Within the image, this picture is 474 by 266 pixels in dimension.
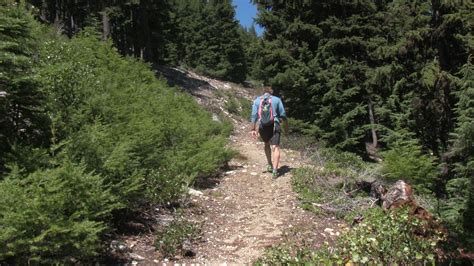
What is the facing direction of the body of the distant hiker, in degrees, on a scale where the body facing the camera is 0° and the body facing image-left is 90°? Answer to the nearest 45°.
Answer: approximately 180°

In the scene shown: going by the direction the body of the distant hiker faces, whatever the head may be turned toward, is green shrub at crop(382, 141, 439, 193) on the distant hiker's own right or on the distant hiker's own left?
on the distant hiker's own right

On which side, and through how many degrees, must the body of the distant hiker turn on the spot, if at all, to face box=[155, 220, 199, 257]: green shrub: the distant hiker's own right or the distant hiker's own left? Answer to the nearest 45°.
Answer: approximately 180°

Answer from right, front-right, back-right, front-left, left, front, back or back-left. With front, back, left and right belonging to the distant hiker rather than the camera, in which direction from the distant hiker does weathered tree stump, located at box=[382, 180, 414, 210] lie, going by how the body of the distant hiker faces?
back-right

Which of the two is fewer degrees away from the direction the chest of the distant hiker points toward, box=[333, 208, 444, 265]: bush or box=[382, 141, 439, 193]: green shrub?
the green shrub

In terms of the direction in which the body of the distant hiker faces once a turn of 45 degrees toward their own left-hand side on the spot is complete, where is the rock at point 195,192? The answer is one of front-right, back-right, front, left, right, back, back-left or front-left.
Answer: left

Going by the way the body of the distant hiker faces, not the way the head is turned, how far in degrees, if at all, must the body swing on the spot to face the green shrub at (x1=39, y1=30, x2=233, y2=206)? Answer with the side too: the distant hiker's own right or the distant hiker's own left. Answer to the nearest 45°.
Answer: approximately 135° to the distant hiker's own left

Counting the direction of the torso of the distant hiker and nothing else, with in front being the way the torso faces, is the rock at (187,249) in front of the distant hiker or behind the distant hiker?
behind

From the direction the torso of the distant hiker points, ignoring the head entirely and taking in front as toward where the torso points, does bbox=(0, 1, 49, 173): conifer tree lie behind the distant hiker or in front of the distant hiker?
behind
